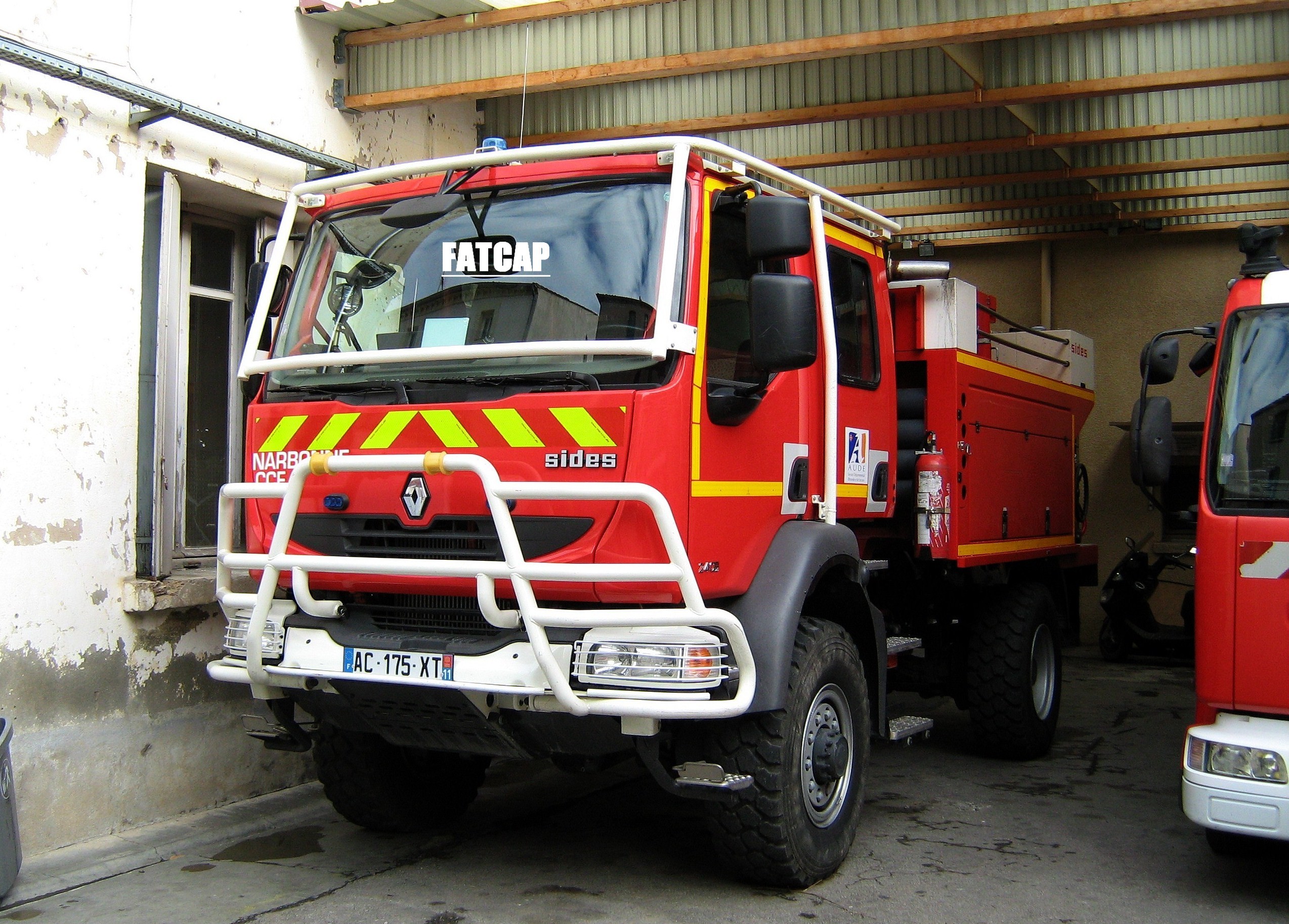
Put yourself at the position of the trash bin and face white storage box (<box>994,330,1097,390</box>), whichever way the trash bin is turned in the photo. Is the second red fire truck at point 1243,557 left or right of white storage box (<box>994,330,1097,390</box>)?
right

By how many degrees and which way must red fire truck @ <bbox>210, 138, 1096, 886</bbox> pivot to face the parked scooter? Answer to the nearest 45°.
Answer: approximately 180°

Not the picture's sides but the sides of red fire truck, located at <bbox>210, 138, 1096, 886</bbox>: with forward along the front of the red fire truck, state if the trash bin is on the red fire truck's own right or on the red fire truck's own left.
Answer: on the red fire truck's own right

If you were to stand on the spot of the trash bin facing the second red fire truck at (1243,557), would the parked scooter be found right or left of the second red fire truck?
left

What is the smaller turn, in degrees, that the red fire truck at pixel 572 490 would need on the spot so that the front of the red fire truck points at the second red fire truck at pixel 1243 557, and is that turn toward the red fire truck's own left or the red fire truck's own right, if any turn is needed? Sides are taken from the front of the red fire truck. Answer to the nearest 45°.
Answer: approximately 135° to the red fire truck's own left

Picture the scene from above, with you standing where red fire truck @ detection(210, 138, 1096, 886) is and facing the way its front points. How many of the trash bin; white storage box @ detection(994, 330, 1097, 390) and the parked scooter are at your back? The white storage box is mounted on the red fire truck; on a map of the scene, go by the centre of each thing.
2

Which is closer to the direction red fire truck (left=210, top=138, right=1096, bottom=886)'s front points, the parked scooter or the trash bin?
the trash bin

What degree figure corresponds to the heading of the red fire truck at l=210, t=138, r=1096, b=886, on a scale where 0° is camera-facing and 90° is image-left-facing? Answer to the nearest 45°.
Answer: approximately 45°
